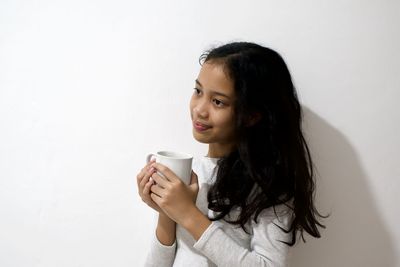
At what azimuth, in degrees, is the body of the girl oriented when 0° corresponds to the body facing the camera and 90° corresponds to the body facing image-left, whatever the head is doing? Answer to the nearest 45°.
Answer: approximately 45°
